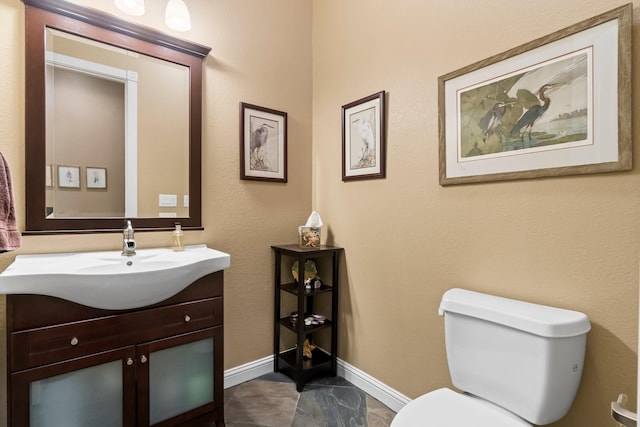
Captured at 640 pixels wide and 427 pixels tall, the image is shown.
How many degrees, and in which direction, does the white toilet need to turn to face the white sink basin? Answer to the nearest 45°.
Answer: approximately 45° to its right

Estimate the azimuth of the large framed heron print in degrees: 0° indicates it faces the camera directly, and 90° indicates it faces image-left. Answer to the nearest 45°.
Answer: approximately 45°

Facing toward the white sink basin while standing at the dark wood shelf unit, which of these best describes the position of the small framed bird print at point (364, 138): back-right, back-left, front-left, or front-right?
back-left

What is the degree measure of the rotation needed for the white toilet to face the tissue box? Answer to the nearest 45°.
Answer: approximately 90° to its right

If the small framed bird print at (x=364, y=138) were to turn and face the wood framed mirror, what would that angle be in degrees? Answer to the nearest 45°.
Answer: approximately 45° to its right

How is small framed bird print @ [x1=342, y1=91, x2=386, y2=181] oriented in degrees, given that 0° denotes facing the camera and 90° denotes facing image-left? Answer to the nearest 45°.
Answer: approximately 45°
